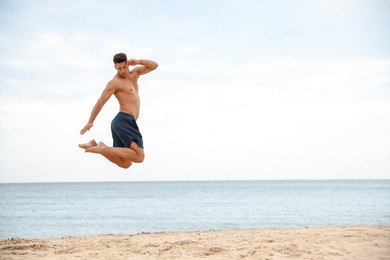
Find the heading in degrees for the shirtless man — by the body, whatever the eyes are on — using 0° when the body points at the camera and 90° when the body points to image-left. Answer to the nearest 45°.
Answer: approximately 315°
